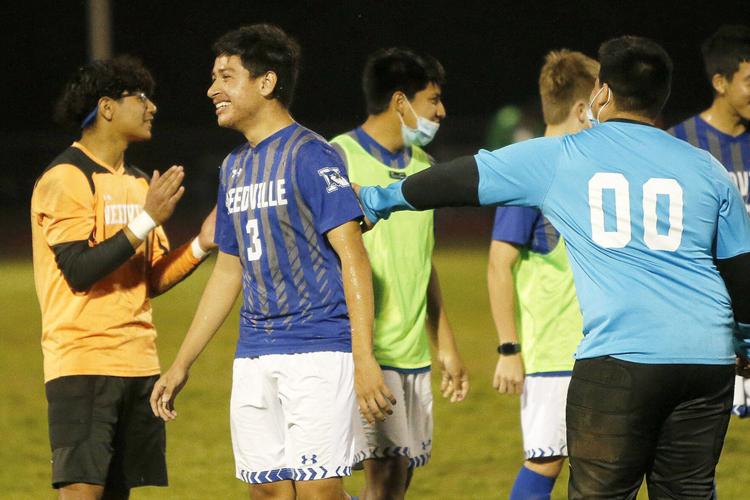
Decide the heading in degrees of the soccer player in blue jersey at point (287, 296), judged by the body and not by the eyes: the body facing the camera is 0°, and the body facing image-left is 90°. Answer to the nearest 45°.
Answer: approximately 45°

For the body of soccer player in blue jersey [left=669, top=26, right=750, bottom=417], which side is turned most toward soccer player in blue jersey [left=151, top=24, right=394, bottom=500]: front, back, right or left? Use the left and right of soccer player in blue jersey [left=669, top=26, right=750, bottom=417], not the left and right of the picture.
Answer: right

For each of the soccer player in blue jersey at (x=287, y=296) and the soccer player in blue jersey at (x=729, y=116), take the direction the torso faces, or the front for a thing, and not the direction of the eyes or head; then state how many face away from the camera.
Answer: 0

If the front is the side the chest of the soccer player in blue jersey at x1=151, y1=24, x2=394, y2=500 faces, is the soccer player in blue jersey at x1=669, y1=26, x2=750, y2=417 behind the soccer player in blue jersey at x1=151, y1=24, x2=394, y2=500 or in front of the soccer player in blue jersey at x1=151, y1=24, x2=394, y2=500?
behind

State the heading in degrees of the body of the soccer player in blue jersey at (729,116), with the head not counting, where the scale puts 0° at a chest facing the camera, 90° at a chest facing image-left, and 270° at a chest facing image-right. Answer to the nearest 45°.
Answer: approximately 315°
